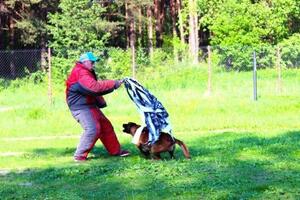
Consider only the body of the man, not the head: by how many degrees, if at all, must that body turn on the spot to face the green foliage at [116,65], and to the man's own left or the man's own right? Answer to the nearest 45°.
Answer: approximately 90° to the man's own left

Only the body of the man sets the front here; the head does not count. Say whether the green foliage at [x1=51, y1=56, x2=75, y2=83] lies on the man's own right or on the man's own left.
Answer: on the man's own left

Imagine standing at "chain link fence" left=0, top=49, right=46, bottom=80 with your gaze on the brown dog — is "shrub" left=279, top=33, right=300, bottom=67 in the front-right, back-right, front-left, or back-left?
front-left

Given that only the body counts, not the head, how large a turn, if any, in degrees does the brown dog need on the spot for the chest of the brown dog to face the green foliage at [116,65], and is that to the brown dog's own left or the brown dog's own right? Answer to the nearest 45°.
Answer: approximately 90° to the brown dog's own right

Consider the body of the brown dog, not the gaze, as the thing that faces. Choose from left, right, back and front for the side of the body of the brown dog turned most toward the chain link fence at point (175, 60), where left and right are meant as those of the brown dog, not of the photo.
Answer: right

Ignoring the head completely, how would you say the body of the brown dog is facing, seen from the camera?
to the viewer's left

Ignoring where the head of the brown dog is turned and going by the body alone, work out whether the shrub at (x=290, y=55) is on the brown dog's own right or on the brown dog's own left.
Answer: on the brown dog's own right

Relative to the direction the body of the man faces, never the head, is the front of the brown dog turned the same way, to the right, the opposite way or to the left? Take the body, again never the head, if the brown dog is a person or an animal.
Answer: the opposite way

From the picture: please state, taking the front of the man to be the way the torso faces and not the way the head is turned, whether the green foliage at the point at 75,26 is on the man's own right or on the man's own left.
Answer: on the man's own left

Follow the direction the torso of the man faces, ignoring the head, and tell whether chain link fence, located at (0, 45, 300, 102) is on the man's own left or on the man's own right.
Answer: on the man's own left

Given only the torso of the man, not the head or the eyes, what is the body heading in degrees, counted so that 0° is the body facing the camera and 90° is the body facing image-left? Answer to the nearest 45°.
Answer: approximately 270°

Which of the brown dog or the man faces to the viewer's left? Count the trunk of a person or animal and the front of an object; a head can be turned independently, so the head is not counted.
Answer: the brown dog

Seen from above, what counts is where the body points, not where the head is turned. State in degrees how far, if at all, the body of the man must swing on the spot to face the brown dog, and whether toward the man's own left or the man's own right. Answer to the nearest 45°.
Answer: approximately 45° to the man's own right

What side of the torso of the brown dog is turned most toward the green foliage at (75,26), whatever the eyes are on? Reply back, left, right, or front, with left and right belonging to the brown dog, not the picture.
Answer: right
